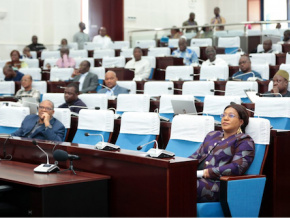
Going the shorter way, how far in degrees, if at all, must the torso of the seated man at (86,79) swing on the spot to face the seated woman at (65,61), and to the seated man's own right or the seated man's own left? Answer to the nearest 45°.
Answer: approximately 135° to the seated man's own right

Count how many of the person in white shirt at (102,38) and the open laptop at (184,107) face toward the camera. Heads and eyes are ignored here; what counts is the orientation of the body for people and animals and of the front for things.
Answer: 1

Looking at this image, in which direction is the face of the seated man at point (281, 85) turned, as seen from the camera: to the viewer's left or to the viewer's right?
to the viewer's left

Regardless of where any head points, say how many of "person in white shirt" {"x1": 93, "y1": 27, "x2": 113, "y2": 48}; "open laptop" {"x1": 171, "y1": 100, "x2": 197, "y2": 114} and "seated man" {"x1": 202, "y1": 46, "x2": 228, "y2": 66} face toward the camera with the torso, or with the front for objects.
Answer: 2

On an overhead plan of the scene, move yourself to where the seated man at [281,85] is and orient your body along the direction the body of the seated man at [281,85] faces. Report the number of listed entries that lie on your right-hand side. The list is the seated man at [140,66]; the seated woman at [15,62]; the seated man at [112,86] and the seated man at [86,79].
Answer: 4

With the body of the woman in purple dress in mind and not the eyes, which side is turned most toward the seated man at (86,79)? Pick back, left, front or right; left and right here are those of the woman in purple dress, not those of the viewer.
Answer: right

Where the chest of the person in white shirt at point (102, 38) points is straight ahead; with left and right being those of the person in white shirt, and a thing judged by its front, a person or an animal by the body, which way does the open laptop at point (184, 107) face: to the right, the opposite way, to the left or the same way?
the opposite way

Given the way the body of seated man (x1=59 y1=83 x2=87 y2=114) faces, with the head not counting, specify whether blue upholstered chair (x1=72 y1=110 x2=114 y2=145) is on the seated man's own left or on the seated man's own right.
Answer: on the seated man's own left

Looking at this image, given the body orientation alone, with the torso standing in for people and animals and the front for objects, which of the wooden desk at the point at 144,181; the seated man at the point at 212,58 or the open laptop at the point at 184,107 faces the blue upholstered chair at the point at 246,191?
the seated man

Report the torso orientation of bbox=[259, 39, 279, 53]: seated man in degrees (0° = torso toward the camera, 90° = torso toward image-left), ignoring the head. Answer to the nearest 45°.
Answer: approximately 45°

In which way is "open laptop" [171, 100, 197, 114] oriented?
away from the camera

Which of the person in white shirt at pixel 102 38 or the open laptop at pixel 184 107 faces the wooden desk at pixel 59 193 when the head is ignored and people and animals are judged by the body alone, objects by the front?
the person in white shirt

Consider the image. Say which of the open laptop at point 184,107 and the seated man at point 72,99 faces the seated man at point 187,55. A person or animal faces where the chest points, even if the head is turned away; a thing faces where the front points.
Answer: the open laptop

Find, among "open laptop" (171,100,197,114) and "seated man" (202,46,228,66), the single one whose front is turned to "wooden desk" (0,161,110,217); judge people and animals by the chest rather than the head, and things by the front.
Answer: the seated man
